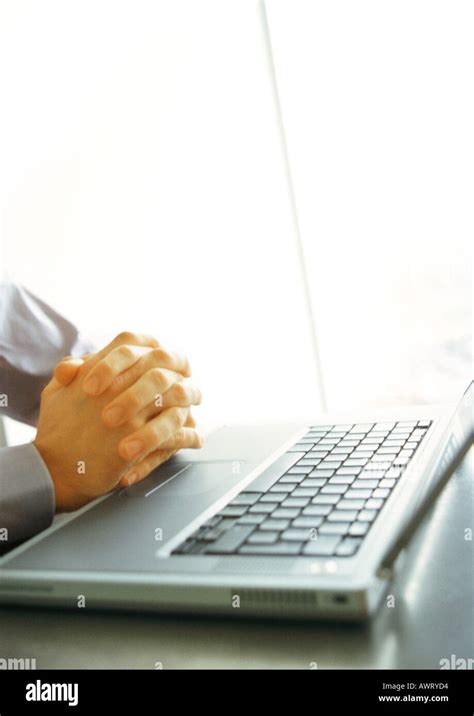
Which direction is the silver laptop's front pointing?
to the viewer's left
